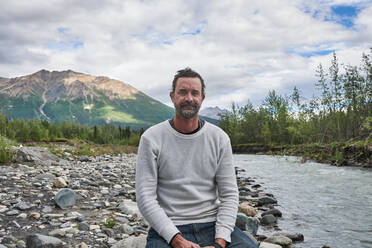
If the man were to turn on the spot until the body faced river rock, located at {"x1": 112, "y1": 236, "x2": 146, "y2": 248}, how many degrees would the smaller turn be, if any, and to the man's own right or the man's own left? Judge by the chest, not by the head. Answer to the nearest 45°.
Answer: approximately 135° to the man's own right

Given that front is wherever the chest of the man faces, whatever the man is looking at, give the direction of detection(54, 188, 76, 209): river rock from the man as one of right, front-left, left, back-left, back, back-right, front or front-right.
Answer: back-right

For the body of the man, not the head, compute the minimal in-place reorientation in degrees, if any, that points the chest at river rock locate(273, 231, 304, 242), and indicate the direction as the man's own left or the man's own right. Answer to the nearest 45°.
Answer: approximately 135° to the man's own left

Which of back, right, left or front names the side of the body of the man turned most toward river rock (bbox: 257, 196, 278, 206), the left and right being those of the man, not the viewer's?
back

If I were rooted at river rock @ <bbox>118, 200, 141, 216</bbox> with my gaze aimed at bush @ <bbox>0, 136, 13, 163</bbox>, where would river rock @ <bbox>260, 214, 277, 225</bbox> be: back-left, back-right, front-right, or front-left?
back-right

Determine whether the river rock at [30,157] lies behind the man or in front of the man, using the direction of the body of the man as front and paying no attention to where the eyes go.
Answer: behind

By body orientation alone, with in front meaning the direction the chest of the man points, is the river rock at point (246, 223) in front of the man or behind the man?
behind

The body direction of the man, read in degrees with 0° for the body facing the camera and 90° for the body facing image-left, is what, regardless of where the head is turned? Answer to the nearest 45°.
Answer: approximately 0°
